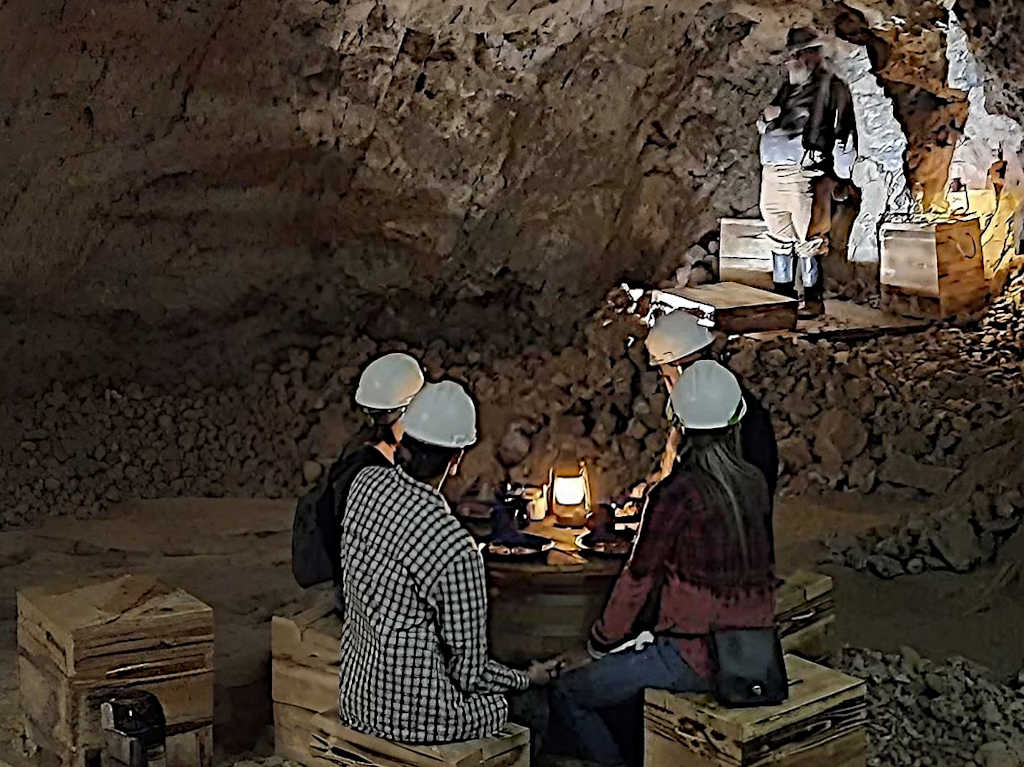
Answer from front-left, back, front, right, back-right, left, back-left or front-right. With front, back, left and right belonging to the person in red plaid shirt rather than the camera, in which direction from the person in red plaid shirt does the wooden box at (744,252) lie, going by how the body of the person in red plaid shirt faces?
front-right

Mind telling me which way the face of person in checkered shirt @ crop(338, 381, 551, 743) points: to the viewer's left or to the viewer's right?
to the viewer's right

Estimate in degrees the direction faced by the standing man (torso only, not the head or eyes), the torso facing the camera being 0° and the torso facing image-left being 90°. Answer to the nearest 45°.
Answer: approximately 45°

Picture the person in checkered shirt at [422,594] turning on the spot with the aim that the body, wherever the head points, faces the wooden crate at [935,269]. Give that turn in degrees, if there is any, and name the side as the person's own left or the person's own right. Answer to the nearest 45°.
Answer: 0° — they already face it

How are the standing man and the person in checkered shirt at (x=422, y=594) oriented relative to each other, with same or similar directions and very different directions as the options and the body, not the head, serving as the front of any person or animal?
very different directions

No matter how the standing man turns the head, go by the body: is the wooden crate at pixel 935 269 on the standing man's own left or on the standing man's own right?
on the standing man's own left

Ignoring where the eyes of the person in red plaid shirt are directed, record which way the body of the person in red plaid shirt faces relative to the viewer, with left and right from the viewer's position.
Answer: facing away from the viewer and to the left of the viewer

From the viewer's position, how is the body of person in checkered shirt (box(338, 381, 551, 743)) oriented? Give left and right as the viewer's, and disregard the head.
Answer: facing away from the viewer and to the right of the viewer

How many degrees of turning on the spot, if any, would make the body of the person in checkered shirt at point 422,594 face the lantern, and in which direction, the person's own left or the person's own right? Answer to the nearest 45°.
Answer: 0° — they already face it

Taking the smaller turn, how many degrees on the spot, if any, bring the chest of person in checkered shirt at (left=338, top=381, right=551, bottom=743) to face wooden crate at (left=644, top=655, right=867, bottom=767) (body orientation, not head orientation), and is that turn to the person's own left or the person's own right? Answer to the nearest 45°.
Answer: approximately 45° to the person's own right

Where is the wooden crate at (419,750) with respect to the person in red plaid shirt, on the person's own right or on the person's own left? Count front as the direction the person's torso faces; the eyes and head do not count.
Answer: on the person's own left

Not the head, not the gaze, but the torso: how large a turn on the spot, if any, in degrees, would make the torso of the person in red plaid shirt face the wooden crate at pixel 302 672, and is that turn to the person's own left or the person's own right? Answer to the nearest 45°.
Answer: approximately 45° to the person's own left
